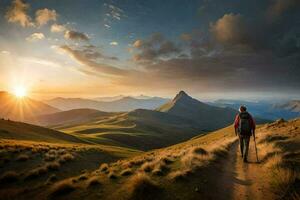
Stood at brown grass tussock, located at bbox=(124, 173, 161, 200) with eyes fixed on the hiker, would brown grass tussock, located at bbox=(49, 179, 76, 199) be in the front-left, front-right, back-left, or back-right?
back-left

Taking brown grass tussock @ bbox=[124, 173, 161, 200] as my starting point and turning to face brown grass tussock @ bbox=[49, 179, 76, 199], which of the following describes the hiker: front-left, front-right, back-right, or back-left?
back-right

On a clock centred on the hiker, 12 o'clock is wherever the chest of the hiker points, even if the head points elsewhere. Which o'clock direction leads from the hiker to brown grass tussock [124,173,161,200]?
The brown grass tussock is roughly at 7 o'clock from the hiker.

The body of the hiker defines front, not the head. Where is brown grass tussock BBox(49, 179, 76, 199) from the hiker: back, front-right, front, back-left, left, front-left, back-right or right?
back-left

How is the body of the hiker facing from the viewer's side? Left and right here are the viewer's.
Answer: facing away from the viewer
